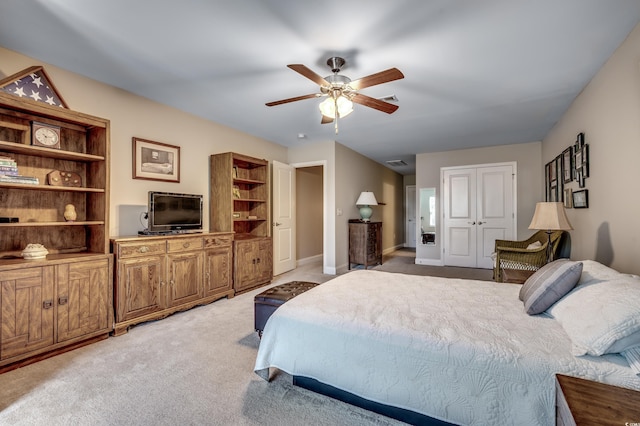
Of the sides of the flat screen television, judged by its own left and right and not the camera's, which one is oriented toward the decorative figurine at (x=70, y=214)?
right

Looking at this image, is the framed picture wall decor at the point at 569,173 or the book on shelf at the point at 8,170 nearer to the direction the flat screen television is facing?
the framed picture wall decor

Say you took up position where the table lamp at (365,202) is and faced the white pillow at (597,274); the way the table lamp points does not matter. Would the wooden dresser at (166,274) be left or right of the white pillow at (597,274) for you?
right

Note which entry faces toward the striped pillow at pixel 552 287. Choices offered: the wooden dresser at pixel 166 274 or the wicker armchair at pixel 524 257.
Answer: the wooden dresser

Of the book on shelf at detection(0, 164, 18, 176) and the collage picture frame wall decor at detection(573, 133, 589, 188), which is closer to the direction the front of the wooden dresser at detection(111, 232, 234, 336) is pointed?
the collage picture frame wall decor

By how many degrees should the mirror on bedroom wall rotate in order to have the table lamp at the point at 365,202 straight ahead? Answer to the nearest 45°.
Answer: approximately 45° to its right

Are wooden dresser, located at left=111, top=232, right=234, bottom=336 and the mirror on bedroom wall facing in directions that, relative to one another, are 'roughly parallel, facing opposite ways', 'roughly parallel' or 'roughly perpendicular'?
roughly perpendicular

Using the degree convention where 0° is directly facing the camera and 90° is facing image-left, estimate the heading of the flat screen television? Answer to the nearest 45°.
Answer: approximately 315°

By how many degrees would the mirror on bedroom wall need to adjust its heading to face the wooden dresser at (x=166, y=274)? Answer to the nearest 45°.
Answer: approximately 45° to its right

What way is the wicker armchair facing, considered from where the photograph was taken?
facing to the left of the viewer

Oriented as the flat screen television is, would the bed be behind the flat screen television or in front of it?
in front

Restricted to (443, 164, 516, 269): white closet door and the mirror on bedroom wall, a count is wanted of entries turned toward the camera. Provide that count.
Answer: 2

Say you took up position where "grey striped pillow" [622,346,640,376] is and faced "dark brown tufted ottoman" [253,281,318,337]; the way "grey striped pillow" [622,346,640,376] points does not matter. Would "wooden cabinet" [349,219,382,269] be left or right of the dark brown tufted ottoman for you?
right
